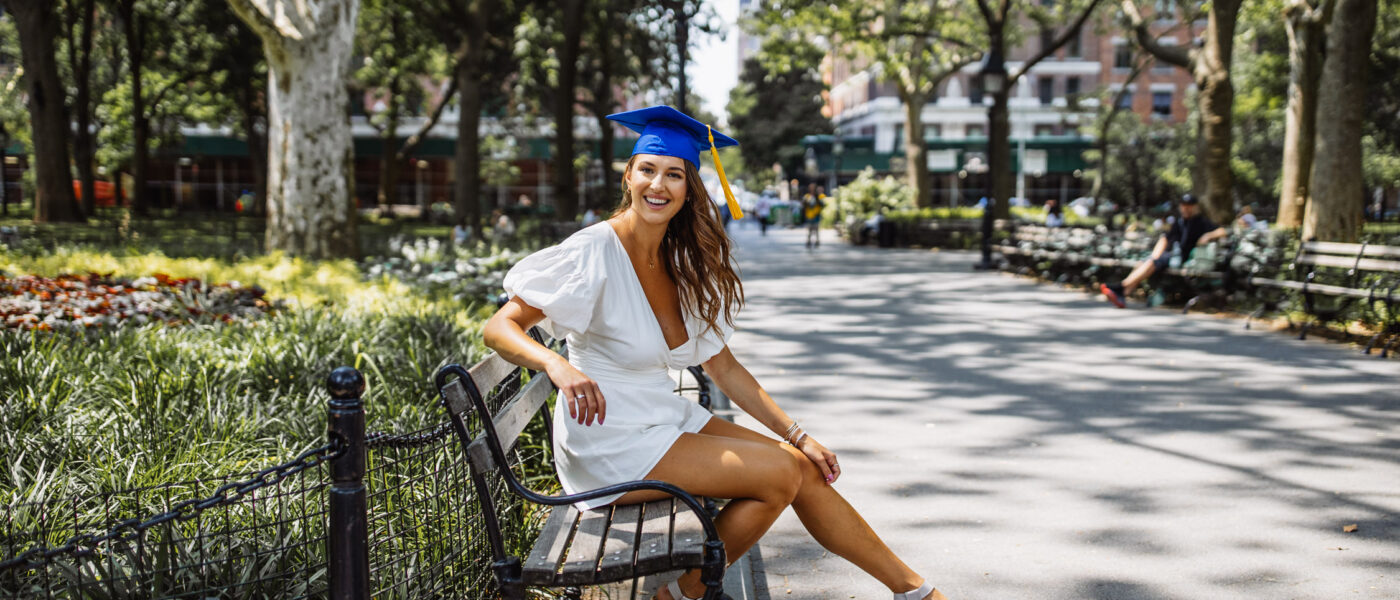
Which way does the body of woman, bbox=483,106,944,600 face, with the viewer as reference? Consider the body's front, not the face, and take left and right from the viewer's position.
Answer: facing the viewer and to the right of the viewer

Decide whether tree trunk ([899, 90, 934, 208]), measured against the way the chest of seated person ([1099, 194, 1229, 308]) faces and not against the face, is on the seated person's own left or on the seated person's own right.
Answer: on the seated person's own right

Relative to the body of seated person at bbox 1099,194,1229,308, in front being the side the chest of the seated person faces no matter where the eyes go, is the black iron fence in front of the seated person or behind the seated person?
in front

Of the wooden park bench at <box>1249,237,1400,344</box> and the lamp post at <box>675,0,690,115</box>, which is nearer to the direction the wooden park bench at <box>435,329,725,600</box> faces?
the wooden park bench

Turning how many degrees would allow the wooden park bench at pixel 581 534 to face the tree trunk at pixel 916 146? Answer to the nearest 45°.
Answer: approximately 90° to its left

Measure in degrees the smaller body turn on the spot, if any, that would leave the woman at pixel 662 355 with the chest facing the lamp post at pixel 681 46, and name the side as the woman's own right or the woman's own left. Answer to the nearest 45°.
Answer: approximately 135° to the woman's own left

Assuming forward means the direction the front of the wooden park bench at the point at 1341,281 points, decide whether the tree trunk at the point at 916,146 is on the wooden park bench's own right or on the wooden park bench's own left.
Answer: on the wooden park bench's own right

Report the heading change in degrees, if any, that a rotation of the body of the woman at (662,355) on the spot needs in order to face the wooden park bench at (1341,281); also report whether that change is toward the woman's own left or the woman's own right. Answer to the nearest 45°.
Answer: approximately 90° to the woman's own left

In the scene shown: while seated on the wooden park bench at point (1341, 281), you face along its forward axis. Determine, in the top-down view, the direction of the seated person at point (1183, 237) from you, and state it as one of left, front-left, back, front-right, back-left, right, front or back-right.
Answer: right

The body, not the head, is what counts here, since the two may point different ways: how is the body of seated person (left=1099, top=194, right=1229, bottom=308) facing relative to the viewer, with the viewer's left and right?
facing the viewer and to the left of the viewer

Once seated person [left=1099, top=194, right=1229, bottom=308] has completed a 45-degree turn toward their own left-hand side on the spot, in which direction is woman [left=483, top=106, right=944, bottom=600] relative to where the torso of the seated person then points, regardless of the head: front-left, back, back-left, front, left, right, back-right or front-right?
front

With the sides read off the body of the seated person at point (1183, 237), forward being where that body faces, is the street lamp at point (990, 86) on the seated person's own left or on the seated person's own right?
on the seated person's own right

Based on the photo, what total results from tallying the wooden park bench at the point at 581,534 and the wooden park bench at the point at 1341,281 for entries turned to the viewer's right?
1

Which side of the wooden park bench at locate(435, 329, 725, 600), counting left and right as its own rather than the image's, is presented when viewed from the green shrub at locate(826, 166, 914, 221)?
left

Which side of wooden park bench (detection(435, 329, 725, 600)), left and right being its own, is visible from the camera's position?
right

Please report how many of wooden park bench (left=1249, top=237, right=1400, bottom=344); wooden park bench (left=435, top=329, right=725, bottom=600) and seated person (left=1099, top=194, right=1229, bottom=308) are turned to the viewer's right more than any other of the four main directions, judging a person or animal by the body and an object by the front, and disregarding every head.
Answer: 1

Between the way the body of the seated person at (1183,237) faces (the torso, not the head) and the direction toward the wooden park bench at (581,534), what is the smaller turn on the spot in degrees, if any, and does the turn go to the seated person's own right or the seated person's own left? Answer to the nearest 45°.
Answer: approximately 45° to the seated person's own left
